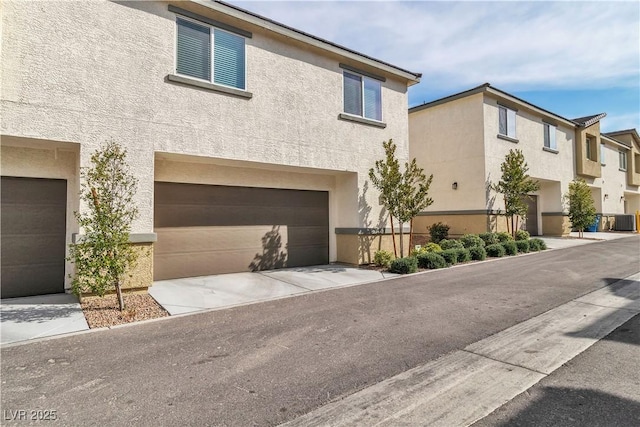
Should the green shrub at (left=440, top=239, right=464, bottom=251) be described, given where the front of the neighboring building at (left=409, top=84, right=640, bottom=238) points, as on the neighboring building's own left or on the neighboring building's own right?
on the neighboring building's own right

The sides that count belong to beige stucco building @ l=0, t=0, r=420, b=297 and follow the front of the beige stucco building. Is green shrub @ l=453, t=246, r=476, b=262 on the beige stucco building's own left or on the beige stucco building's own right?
on the beige stucco building's own left

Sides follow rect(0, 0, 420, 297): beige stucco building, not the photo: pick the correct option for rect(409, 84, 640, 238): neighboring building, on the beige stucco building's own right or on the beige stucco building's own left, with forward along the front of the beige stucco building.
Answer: on the beige stucco building's own left

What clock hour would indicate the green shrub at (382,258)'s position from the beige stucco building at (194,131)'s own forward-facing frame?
The green shrub is roughly at 10 o'clock from the beige stucco building.

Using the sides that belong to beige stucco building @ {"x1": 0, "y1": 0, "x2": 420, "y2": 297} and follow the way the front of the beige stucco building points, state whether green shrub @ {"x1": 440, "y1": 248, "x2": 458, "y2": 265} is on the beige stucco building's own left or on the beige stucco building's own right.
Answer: on the beige stucco building's own left

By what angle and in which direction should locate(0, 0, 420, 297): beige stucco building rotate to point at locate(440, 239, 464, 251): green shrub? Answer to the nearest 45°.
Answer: approximately 45° to its left

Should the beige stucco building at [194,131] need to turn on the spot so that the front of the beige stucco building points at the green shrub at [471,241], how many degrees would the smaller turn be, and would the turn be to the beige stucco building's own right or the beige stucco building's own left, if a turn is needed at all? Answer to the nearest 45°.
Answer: approximately 45° to the beige stucco building's own left

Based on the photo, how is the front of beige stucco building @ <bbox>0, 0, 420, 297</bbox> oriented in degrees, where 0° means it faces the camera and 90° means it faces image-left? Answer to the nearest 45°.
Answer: approximately 315°

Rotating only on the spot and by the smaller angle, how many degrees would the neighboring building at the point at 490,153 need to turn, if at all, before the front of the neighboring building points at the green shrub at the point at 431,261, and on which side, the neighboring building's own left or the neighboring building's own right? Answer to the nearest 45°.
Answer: approximately 45° to the neighboring building's own right
